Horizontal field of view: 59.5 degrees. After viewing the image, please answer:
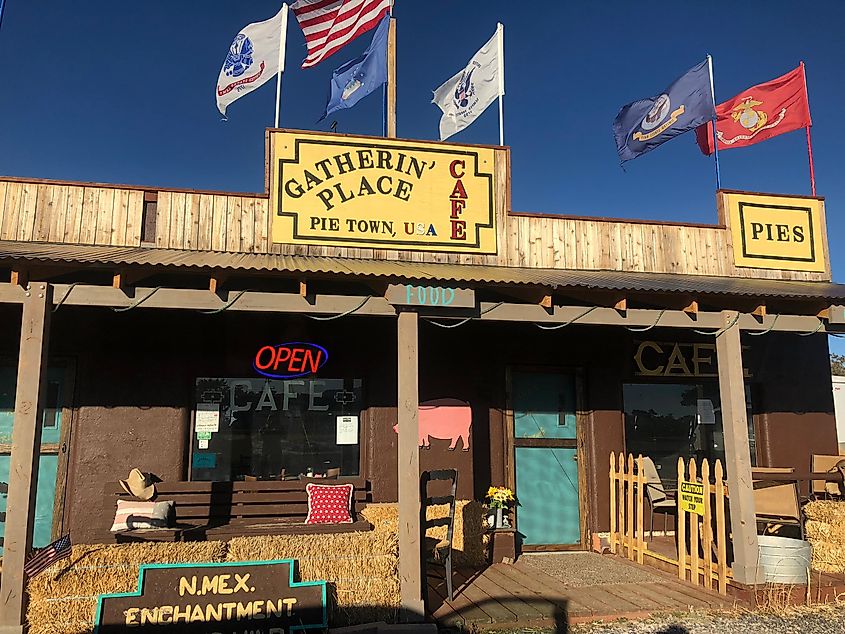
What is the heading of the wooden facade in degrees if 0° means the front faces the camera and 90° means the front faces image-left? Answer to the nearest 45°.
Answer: approximately 0°
